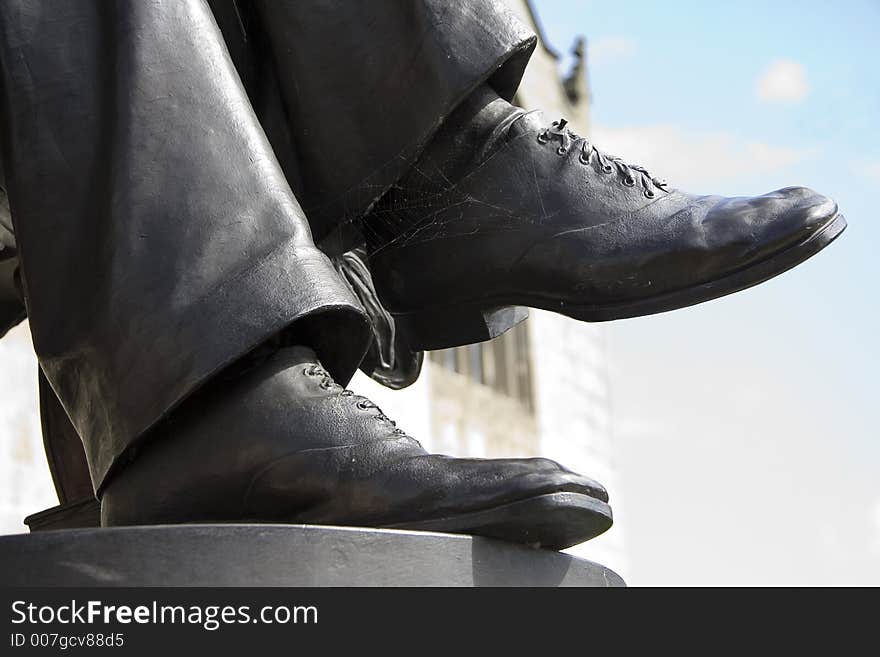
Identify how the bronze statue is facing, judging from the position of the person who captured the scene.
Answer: facing to the right of the viewer
